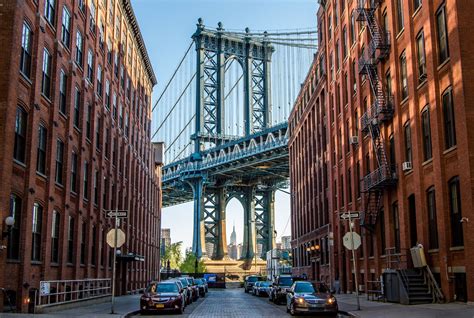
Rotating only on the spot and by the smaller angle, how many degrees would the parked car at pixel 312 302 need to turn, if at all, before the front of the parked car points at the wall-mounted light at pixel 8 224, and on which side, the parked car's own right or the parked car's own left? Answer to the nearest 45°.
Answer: approximately 90° to the parked car's own right

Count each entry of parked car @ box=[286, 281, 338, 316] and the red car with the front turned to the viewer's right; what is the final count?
0

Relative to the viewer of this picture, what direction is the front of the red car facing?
facing the viewer

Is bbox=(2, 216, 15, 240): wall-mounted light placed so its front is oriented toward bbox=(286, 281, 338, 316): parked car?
yes

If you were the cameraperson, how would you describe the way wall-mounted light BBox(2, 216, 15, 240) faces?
facing to the right of the viewer

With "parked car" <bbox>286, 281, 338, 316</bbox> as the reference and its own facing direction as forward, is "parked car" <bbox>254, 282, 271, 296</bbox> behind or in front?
behind

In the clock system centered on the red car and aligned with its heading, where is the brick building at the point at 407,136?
The brick building is roughly at 9 o'clock from the red car.

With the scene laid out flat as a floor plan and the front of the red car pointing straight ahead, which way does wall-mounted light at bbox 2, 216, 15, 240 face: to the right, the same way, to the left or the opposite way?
to the left

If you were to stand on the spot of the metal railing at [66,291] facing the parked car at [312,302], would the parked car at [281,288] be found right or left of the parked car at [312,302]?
left

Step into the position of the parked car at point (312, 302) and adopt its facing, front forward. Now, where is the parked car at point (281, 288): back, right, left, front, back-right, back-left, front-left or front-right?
back

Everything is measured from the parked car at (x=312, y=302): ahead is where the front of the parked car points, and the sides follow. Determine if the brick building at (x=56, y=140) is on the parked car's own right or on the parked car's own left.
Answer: on the parked car's own right

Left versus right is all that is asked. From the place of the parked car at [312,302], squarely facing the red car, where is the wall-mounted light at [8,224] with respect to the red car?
left

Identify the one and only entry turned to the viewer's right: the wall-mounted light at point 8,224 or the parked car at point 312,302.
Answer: the wall-mounted light
